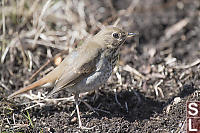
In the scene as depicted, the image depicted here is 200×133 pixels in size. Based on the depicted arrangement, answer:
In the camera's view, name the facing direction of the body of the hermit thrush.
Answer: to the viewer's right
